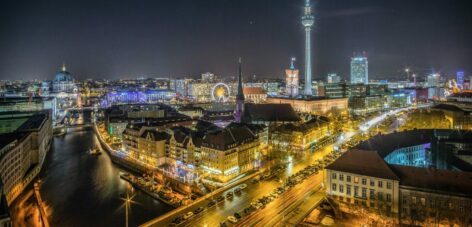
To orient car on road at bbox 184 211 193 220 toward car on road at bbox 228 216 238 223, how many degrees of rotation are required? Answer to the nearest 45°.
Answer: approximately 135° to its left

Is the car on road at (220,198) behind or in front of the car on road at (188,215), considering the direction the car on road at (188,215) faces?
behind

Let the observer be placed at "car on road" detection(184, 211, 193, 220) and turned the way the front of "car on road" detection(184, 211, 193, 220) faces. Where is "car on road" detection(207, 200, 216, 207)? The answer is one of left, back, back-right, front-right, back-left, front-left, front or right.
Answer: back

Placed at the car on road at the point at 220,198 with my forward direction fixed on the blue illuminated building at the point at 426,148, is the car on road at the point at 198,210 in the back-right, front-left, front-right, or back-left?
back-right

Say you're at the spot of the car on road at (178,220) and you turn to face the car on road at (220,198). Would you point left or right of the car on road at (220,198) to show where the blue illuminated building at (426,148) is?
right

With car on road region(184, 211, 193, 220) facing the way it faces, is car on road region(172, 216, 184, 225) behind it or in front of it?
in front

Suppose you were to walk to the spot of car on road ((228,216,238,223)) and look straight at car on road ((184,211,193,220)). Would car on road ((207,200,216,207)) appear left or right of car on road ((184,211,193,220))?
right

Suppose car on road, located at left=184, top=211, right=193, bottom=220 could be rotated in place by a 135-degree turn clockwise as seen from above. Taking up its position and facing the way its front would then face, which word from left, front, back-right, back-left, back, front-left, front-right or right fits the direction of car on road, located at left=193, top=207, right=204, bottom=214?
front-right

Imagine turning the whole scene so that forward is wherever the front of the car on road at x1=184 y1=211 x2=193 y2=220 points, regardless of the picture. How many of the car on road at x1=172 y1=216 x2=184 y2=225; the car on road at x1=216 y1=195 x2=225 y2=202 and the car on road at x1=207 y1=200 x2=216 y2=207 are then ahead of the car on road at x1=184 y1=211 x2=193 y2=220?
1
